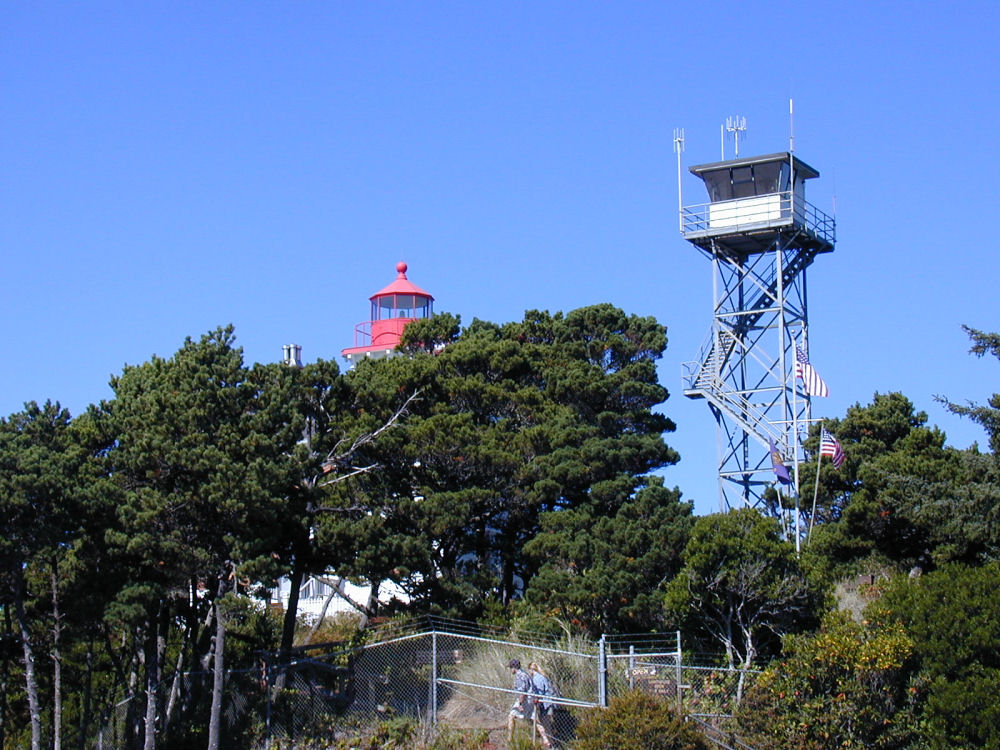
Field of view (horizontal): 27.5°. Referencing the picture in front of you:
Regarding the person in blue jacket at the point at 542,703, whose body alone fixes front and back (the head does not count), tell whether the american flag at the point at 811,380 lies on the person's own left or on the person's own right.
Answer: on the person's own right

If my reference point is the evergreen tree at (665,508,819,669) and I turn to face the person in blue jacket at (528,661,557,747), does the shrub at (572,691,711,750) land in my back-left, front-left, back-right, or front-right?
front-left

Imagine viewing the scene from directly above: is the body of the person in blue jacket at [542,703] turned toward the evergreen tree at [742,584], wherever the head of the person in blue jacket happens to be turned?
no

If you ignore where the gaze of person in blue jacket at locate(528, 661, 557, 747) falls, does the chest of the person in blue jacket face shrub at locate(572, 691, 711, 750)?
no

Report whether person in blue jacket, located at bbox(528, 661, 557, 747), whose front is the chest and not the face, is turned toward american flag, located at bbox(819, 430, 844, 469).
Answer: no

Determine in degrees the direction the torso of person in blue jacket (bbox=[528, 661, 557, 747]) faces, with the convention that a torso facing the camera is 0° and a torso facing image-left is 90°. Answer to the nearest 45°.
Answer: approximately 90°
